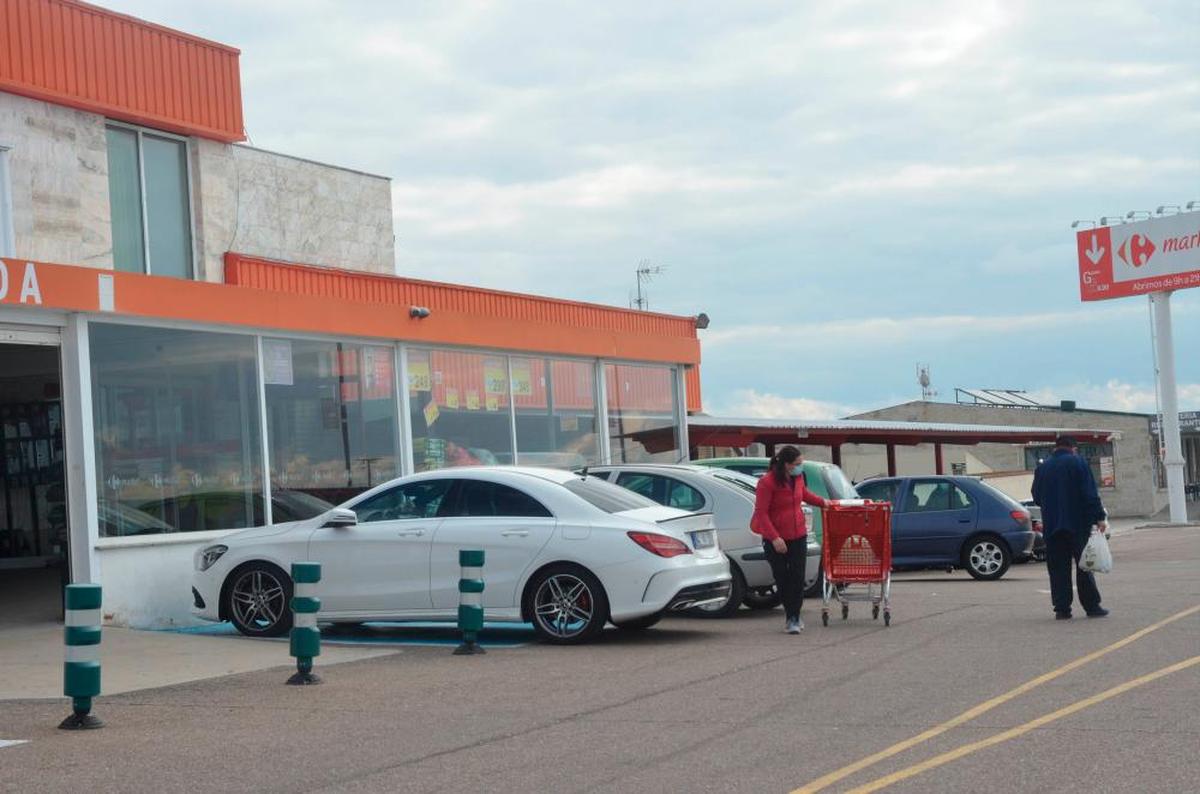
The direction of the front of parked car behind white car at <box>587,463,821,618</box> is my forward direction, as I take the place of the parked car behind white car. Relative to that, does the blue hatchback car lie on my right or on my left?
on my right

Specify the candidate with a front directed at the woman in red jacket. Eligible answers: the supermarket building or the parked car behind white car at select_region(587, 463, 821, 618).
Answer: the supermarket building

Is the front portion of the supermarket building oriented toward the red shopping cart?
yes

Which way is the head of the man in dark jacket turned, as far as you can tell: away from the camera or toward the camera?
away from the camera

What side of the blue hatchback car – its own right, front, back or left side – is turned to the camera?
left

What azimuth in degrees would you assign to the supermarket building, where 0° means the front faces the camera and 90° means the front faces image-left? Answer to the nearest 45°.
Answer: approximately 315°

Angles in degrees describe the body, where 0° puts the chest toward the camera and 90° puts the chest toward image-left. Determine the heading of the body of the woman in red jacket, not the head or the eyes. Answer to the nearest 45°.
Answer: approximately 315°

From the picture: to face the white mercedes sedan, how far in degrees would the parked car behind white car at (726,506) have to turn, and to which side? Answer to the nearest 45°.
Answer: approximately 90° to its left

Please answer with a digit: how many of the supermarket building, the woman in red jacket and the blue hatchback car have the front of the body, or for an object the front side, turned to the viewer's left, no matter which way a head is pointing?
1

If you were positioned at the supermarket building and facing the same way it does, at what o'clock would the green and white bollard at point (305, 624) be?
The green and white bollard is roughly at 1 o'clock from the supermarket building.

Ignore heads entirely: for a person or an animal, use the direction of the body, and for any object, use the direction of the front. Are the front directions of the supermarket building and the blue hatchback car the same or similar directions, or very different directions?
very different directions

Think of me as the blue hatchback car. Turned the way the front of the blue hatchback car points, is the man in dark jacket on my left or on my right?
on my left

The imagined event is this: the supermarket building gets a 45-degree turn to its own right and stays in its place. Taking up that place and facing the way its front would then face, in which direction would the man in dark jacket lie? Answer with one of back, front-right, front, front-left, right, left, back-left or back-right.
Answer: front-left

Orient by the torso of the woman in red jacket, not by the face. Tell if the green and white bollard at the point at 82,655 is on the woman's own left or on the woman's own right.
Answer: on the woman's own right
